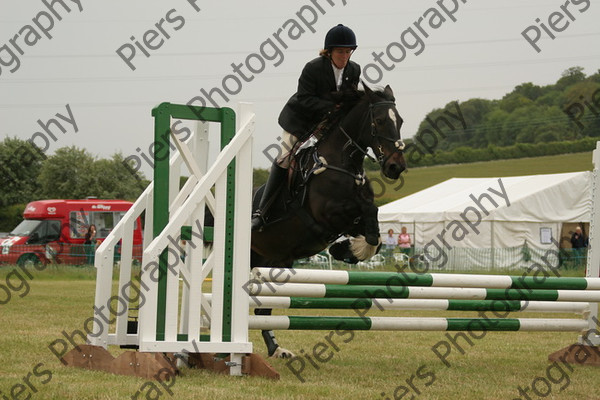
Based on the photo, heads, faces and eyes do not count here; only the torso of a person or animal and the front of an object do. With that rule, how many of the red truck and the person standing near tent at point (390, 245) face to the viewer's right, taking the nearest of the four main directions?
0

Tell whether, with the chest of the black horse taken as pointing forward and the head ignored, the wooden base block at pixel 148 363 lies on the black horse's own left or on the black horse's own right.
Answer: on the black horse's own right

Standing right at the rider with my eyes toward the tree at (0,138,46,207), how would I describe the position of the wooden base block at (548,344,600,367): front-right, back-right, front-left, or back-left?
back-right

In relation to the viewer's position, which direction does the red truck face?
facing the viewer and to the left of the viewer

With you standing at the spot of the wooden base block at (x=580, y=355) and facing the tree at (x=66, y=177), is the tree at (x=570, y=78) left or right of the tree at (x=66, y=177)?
right

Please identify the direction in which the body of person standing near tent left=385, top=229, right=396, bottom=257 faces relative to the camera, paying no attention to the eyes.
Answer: toward the camera

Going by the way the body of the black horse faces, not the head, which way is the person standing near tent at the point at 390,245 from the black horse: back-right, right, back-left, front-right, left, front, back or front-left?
back-left

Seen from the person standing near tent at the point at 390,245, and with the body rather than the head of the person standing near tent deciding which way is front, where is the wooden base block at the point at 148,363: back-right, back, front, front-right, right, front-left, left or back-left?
front

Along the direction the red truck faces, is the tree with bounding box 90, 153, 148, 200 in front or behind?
behind

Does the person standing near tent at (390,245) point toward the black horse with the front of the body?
yes

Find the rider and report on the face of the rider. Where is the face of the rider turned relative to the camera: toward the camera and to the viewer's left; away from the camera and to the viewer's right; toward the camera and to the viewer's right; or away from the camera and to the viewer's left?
toward the camera and to the viewer's right

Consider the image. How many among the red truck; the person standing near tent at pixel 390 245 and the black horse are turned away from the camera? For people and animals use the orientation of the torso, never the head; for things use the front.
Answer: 0
